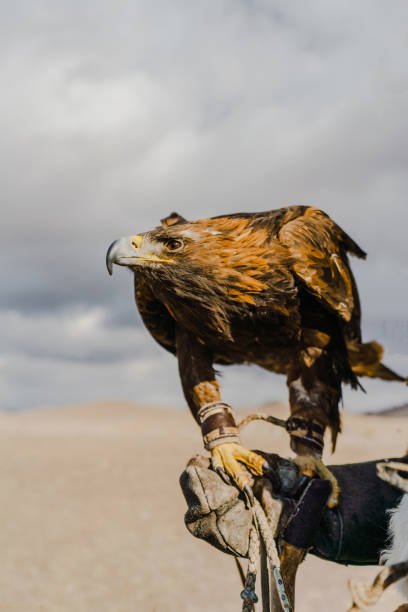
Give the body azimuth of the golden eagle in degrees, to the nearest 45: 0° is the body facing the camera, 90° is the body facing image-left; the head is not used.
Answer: approximately 45°
